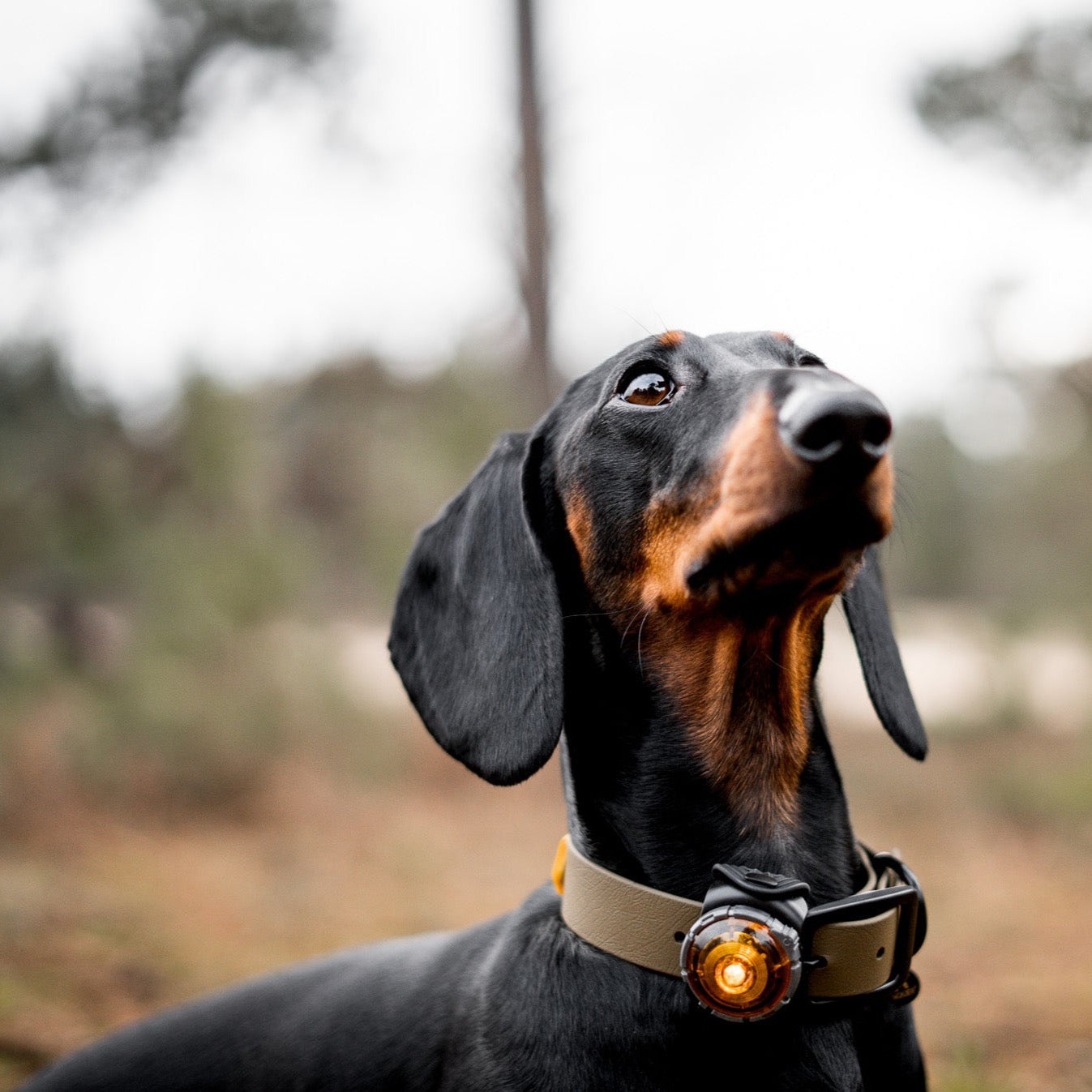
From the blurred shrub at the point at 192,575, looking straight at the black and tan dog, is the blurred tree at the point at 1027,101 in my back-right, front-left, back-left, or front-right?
back-left

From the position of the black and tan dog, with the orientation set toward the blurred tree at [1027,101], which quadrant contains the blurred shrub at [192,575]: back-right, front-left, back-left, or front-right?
front-left

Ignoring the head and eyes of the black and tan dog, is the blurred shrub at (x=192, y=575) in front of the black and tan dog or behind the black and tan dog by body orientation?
behind

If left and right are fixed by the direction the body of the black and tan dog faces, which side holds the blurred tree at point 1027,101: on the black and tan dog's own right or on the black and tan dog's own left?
on the black and tan dog's own left

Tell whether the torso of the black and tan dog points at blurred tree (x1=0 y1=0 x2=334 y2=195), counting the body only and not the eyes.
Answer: no

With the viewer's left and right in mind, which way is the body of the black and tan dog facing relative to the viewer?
facing the viewer and to the right of the viewer
